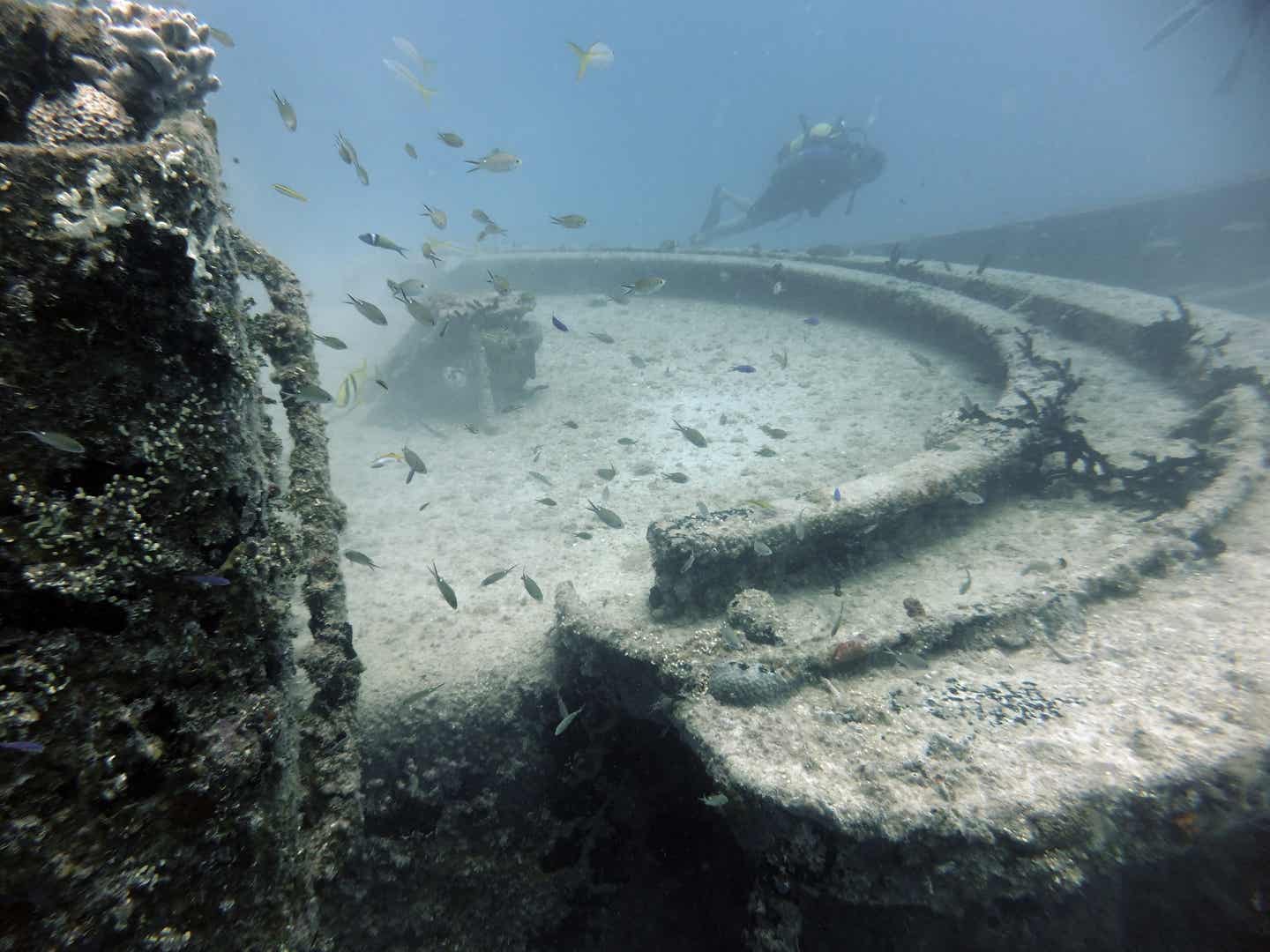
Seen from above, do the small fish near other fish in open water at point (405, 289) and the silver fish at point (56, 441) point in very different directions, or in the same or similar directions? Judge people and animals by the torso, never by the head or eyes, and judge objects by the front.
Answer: same or similar directions

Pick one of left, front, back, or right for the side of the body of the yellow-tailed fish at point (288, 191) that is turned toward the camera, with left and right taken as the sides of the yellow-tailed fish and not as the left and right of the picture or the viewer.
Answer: left
